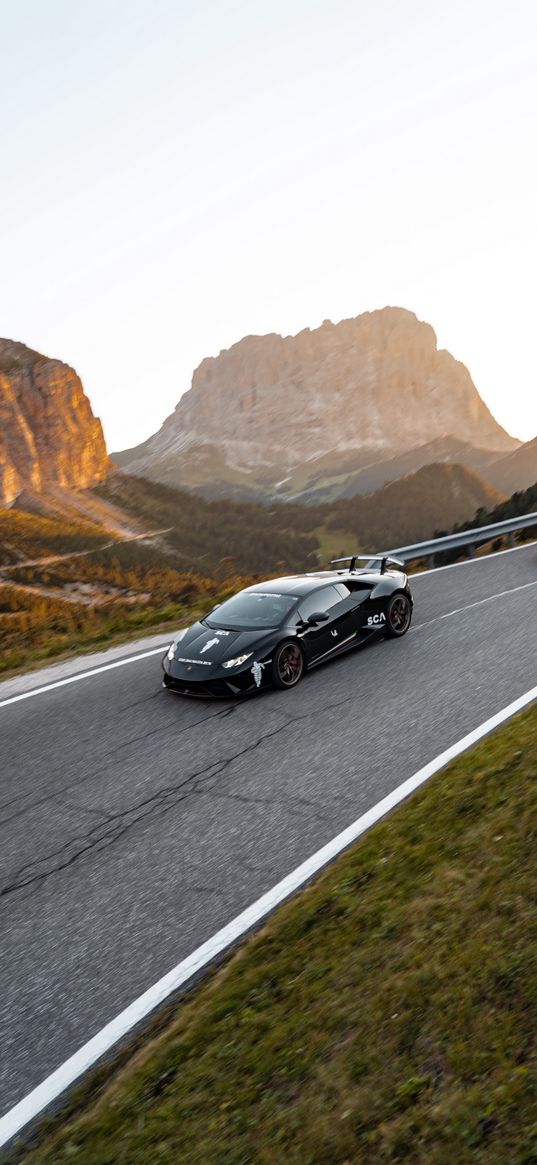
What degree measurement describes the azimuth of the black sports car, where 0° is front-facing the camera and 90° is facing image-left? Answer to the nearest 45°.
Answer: approximately 45°

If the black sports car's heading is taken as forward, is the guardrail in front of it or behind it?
behind
